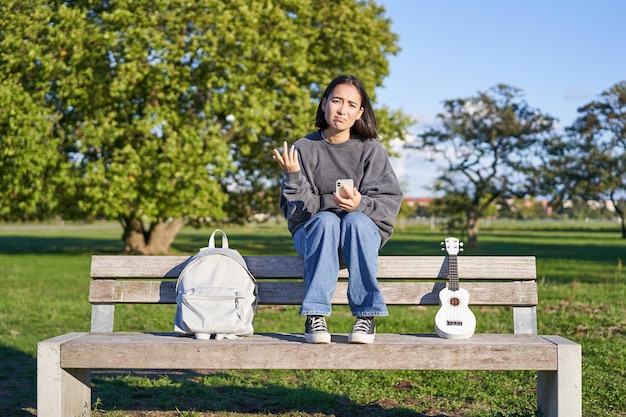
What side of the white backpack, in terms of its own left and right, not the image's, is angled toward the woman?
left

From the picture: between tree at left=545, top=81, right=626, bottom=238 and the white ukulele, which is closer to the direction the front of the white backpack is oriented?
the white ukulele

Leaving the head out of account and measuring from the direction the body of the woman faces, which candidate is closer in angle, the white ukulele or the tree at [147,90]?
the white ukulele

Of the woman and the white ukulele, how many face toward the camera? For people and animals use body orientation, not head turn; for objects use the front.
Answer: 2

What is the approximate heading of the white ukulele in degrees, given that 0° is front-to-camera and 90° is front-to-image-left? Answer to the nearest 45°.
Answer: approximately 0°

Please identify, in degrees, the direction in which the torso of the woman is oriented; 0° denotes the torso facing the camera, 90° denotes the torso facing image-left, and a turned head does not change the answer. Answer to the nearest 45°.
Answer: approximately 0°

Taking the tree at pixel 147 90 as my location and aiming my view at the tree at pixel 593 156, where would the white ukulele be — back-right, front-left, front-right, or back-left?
back-right

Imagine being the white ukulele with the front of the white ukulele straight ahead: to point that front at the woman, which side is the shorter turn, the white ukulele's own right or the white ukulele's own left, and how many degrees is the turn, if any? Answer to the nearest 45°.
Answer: approximately 90° to the white ukulele's own right
